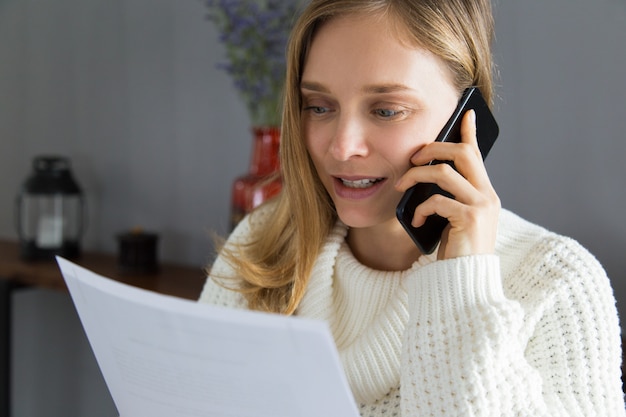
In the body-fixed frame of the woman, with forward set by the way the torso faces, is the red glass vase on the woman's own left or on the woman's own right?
on the woman's own right

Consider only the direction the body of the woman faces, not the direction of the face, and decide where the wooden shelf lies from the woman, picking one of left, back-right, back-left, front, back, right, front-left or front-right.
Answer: right

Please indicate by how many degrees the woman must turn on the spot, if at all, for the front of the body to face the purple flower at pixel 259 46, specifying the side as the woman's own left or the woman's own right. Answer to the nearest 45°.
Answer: approximately 90° to the woman's own right

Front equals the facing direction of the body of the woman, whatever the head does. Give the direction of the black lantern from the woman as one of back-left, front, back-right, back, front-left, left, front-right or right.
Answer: right

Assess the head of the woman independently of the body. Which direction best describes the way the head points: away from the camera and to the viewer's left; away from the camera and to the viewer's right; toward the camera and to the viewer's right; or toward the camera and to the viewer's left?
toward the camera and to the viewer's left

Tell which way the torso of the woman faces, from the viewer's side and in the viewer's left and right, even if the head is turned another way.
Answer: facing the viewer and to the left of the viewer
